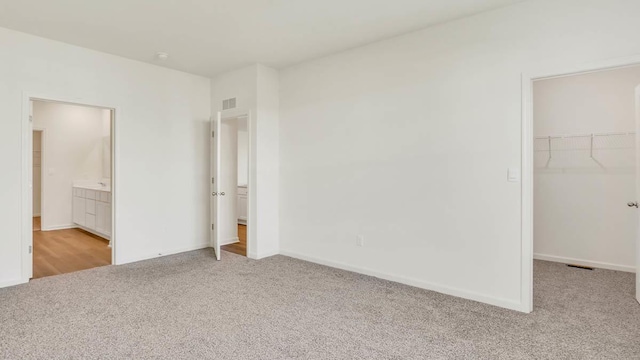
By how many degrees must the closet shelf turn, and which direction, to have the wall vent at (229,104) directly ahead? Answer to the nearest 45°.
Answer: approximately 45° to its right

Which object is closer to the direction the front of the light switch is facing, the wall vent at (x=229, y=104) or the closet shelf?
the wall vent

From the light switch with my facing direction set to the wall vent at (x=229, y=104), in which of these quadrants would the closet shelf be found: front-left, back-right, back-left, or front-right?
back-right

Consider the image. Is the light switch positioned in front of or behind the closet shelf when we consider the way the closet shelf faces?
in front

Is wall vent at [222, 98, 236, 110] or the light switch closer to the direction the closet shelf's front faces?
the light switch

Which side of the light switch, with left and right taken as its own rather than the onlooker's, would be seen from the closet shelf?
back

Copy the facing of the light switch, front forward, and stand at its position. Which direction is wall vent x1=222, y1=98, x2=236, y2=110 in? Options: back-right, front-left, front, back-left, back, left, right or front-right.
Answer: right

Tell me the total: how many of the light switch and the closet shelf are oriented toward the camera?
2

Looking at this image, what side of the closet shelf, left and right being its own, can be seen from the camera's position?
front
